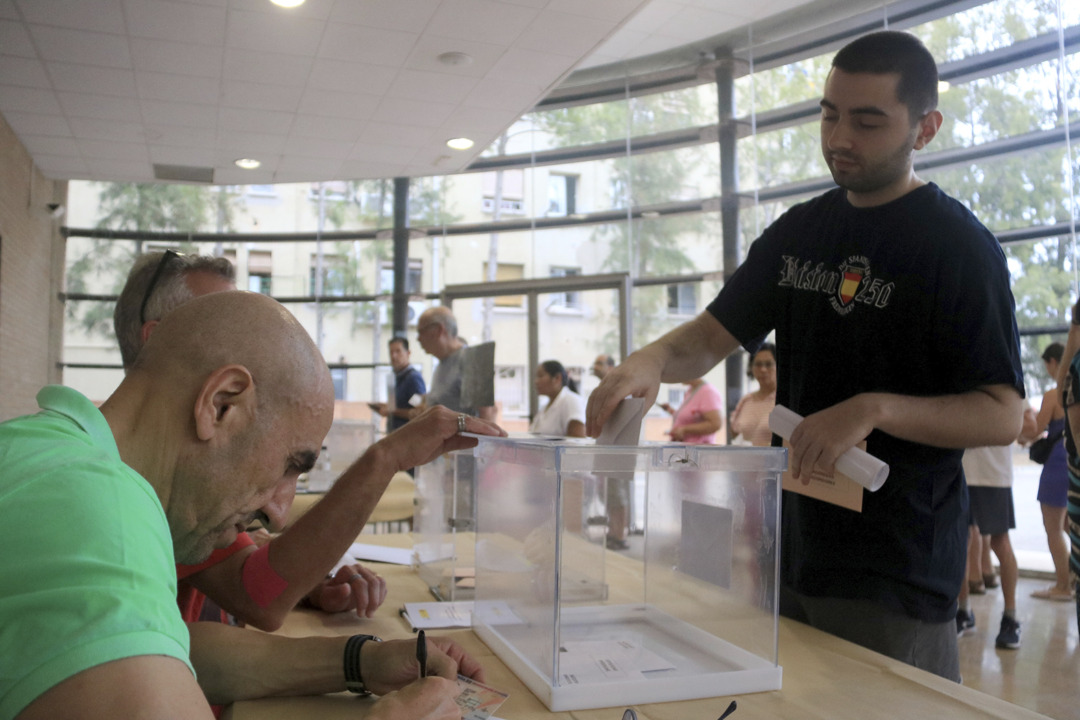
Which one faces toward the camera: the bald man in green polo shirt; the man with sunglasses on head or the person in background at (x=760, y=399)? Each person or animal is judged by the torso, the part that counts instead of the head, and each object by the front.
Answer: the person in background

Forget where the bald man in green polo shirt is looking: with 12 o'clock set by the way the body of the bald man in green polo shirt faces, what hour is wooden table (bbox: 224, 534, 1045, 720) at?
The wooden table is roughly at 12 o'clock from the bald man in green polo shirt.

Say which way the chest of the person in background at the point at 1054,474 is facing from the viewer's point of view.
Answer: to the viewer's left

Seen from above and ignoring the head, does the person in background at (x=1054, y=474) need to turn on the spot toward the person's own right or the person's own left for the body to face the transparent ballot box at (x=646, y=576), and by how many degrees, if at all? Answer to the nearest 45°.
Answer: approximately 90° to the person's own left

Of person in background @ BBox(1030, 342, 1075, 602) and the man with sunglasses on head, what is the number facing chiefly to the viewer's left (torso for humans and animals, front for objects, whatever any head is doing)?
1

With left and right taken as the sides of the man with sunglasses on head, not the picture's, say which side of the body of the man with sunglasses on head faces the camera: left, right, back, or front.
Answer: right

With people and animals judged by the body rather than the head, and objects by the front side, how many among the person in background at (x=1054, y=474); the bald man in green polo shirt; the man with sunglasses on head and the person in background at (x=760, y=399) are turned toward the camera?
1

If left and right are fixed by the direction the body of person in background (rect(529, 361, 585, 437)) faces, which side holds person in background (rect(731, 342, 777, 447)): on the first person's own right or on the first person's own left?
on the first person's own left

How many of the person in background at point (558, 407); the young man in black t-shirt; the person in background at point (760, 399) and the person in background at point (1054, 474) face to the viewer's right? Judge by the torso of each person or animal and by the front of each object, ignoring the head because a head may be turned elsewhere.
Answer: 0

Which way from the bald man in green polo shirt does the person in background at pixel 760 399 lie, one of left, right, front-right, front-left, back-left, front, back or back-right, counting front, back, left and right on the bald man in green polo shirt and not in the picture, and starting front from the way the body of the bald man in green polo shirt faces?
front-left

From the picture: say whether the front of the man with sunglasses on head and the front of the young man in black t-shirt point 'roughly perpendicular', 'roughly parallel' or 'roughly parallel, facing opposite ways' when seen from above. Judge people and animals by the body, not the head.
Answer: roughly parallel, facing opposite ways

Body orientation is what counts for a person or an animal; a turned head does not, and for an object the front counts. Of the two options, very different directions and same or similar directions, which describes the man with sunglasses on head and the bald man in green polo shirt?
same or similar directions

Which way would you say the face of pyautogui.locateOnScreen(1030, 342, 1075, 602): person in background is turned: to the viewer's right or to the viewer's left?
to the viewer's left

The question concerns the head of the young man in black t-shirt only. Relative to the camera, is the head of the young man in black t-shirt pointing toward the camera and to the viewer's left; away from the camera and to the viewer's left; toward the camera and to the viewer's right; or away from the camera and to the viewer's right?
toward the camera and to the viewer's left

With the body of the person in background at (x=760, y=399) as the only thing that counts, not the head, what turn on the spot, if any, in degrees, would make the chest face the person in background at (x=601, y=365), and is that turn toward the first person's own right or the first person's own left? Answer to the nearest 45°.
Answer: approximately 135° to the first person's own right
